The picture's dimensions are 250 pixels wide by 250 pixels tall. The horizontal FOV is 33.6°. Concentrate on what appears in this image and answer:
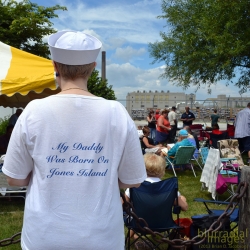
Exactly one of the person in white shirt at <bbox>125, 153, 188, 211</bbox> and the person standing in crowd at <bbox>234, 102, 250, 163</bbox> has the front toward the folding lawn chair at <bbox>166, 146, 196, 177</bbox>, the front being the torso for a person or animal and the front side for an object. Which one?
the person in white shirt

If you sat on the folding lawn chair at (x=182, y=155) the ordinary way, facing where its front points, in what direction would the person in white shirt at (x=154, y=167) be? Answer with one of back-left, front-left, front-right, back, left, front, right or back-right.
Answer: back-left

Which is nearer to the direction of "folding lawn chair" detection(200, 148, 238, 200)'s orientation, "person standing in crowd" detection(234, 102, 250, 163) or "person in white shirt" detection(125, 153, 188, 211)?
the person standing in crowd

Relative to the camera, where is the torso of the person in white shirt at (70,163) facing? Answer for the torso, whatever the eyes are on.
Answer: away from the camera

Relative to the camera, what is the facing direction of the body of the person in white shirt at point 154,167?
away from the camera

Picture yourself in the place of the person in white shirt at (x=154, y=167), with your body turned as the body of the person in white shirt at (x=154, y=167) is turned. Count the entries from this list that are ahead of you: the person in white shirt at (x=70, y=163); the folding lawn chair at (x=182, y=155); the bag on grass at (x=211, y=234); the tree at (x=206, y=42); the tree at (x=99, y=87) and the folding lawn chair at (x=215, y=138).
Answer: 4

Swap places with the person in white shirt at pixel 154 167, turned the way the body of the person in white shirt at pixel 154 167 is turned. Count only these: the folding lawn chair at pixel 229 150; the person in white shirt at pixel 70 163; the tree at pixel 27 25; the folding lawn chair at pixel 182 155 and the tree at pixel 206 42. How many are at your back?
1

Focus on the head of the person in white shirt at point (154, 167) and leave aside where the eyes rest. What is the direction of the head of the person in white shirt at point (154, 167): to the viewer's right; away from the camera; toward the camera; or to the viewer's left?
away from the camera

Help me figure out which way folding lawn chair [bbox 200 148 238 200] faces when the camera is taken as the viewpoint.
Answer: facing away from the viewer and to the right of the viewer

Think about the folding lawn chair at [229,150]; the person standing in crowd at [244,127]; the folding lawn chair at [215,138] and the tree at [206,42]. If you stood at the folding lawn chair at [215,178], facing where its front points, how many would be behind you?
0

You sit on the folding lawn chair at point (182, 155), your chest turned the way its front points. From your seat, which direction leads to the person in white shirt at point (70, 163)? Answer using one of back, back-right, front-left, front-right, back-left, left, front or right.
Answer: back-left

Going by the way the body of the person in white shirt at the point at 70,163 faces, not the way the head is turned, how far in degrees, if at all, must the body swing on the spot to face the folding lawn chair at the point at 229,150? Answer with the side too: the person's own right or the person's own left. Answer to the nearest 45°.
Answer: approximately 45° to the person's own right

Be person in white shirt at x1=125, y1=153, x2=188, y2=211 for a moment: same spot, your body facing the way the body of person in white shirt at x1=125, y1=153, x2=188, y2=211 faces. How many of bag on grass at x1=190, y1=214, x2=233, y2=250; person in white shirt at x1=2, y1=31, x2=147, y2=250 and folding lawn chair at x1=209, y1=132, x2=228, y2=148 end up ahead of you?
1
